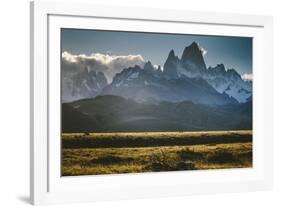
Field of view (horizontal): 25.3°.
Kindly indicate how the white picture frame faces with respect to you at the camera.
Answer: facing the viewer and to the right of the viewer
